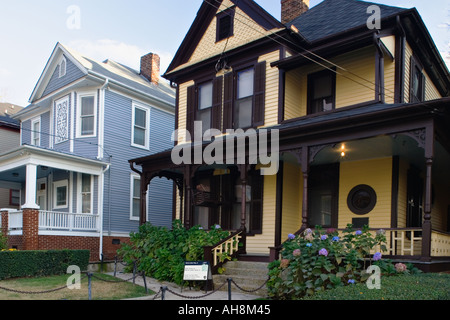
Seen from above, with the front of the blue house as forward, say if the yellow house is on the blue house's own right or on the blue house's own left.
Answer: on the blue house's own left

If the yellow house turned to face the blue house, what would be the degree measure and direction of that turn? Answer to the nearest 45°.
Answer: approximately 90° to its right

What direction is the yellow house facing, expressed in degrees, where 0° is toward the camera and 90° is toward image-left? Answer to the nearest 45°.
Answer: approximately 45°

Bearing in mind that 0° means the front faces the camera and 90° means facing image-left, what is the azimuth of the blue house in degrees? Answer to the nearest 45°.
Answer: approximately 45°
